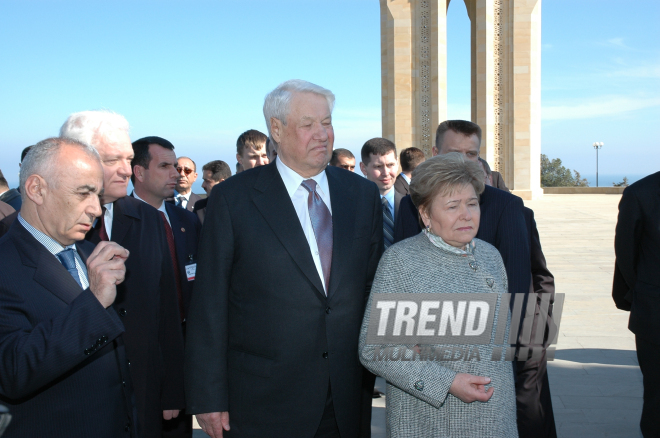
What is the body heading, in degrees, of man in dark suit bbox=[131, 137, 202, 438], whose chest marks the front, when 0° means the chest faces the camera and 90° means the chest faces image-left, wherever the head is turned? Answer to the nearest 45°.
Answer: approximately 315°

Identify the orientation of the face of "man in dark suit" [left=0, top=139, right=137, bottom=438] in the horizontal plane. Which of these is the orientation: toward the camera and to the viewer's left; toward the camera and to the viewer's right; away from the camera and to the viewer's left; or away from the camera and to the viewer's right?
toward the camera and to the viewer's right

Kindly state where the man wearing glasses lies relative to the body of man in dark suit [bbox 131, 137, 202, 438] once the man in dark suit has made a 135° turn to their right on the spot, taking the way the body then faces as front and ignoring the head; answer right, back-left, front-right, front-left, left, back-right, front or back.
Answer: right

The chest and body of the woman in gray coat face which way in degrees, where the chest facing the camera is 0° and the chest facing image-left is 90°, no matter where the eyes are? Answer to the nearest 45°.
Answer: approximately 315°

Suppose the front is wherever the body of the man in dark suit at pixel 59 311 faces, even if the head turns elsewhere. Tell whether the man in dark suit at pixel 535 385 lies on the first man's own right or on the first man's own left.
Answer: on the first man's own left

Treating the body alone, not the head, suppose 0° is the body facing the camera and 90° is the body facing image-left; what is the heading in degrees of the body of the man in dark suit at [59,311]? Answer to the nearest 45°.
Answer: approximately 315°
